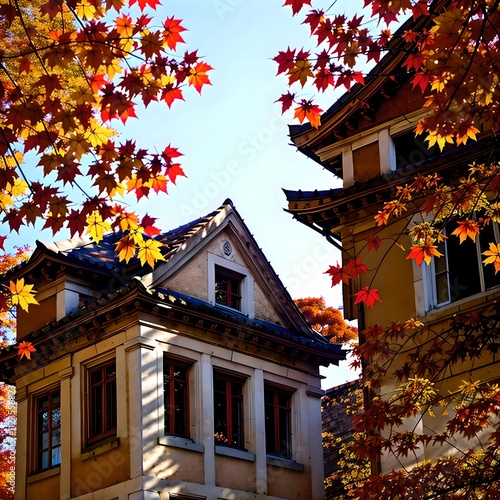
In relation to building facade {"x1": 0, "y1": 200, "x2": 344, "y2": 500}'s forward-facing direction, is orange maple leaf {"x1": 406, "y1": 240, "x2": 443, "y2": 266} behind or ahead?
ahead

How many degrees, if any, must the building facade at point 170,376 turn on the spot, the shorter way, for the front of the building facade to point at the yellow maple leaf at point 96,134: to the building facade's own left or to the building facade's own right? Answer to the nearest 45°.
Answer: approximately 45° to the building facade's own right

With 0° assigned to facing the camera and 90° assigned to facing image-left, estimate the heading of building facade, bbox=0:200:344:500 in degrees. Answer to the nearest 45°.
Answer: approximately 315°

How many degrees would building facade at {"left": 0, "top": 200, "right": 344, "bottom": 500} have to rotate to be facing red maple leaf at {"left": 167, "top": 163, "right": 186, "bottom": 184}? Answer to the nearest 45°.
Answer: approximately 45° to its right

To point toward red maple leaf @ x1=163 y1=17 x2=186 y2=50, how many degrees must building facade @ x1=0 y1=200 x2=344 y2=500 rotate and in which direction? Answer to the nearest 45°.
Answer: approximately 45° to its right

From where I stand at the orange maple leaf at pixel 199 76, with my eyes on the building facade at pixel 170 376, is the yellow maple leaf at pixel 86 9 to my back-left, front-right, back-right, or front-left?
back-left

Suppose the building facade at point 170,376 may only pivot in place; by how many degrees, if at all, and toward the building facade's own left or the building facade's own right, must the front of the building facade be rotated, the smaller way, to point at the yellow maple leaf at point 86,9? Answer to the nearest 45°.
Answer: approximately 45° to the building facade's own right
